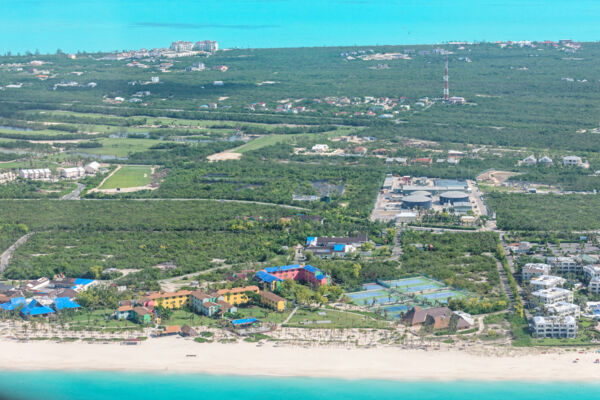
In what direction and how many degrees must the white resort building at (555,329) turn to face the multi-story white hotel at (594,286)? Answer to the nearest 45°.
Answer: approximately 180°

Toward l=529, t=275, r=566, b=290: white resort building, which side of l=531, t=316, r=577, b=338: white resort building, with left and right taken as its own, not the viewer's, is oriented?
back

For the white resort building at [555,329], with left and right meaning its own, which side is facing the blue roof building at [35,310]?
right

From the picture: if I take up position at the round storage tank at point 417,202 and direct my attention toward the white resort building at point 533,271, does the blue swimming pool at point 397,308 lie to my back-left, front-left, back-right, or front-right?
front-right

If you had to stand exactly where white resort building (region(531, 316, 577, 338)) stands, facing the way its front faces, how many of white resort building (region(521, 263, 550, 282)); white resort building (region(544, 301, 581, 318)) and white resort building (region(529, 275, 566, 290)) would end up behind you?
3

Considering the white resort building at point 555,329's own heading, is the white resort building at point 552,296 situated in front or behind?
behind

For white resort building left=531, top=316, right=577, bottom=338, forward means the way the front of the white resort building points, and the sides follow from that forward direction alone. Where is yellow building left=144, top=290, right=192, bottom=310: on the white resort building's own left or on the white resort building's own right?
on the white resort building's own right

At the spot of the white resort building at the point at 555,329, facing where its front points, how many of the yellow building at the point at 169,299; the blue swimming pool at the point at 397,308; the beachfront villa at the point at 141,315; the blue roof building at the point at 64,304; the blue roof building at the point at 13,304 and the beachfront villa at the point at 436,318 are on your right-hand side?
6

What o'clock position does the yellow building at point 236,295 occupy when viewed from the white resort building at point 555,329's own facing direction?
The yellow building is roughly at 3 o'clock from the white resort building.

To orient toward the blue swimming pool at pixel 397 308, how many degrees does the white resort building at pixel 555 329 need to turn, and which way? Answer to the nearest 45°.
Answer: approximately 90° to its right

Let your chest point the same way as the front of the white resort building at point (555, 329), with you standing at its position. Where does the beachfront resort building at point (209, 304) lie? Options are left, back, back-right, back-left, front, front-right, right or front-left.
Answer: right

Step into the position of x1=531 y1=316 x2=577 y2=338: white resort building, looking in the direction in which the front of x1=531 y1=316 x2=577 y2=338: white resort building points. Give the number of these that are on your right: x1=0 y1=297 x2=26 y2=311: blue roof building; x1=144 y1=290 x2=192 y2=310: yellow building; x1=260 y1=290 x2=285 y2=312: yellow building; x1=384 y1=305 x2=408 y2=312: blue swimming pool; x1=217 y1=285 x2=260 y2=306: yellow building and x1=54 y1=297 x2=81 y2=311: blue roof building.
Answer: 6

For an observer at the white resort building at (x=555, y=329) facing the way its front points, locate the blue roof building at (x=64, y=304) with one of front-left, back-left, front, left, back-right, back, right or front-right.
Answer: right

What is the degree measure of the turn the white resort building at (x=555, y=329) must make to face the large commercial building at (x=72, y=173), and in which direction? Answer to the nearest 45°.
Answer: approximately 135° to its right

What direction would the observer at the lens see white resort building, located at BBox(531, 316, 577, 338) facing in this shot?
facing the viewer
